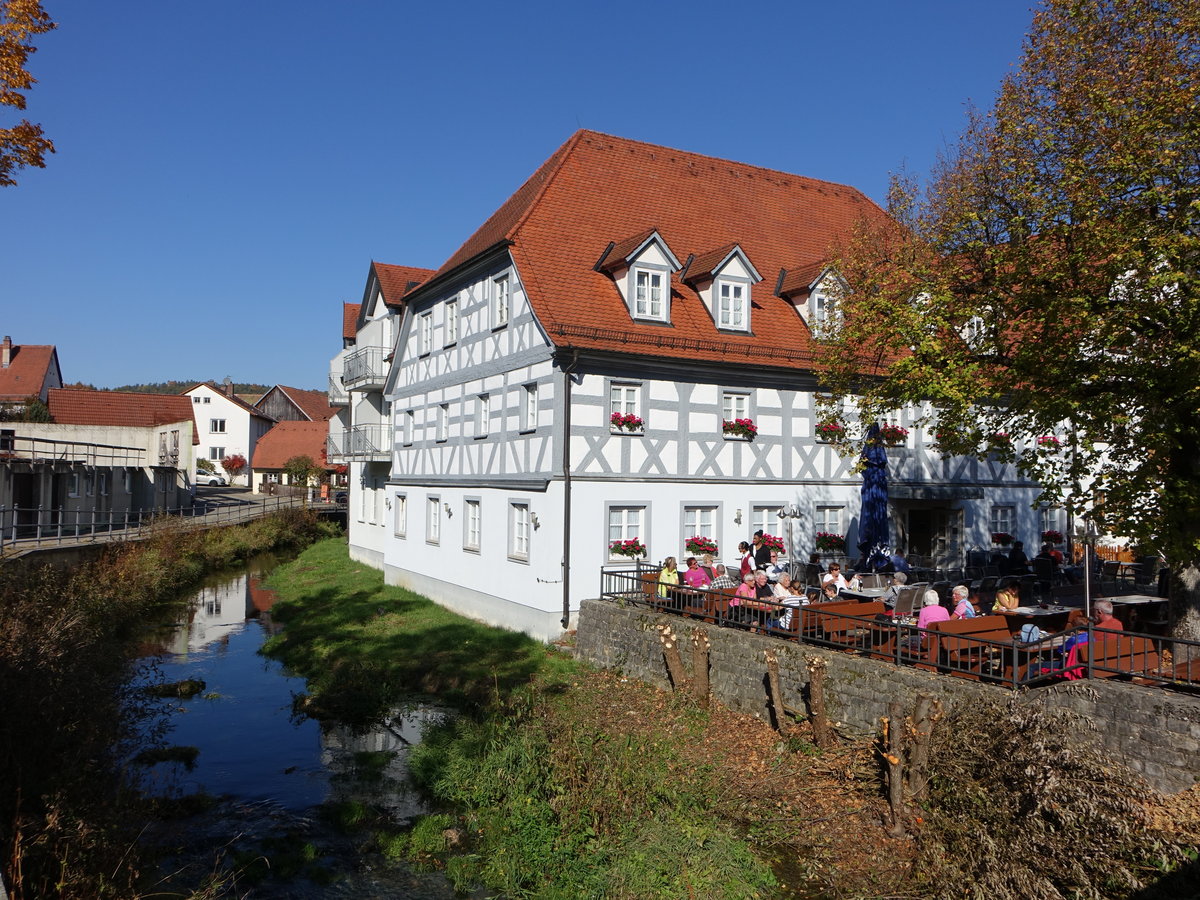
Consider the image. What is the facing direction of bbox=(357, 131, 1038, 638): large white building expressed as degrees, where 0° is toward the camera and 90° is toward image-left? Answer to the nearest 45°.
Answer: approximately 315°

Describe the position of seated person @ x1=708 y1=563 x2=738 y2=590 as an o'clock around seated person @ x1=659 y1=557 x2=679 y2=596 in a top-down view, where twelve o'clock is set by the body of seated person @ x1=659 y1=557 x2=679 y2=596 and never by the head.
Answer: seated person @ x1=708 y1=563 x2=738 y2=590 is roughly at 11 o'clock from seated person @ x1=659 y1=557 x2=679 y2=596.

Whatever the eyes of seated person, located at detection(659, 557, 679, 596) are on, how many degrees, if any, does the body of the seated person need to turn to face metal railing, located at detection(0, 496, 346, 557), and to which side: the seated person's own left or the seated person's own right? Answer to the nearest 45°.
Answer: approximately 135° to the seated person's own left

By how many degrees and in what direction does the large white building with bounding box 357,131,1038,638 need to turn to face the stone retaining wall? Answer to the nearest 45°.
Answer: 0° — it already faces it

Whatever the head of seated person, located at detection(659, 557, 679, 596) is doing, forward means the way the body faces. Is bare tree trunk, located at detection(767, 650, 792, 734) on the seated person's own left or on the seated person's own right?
on the seated person's own right

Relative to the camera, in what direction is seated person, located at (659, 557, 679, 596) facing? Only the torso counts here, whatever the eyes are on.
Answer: to the viewer's right

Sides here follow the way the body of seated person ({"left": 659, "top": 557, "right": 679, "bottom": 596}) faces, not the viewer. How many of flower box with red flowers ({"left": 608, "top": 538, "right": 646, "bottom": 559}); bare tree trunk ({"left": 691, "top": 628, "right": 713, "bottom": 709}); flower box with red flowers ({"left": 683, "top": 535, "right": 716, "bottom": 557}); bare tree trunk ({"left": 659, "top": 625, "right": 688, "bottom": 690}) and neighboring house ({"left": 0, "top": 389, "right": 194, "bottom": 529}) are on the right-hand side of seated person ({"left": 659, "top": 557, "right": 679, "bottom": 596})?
2

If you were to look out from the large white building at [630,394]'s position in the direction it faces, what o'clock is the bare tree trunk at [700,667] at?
The bare tree trunk is roughly at 1 o'clock from the large white building.

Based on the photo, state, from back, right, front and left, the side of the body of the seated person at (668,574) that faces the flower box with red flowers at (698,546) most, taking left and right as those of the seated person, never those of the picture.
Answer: left

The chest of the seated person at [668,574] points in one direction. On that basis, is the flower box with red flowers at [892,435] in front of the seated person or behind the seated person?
in front
